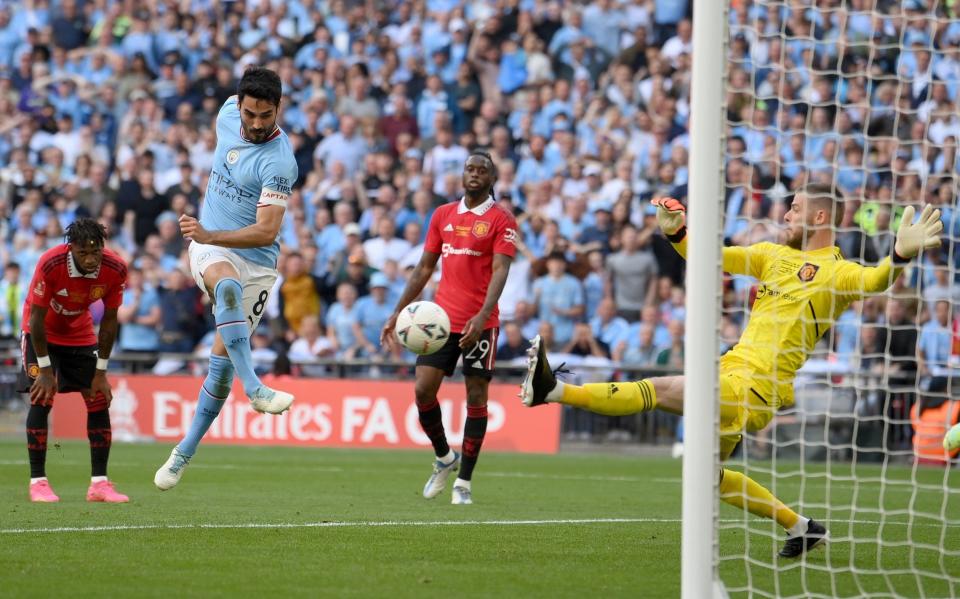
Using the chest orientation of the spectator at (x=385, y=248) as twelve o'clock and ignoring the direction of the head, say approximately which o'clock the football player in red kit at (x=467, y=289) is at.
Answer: The football player in red kit is roughly at 12 o'clock from the spectator.

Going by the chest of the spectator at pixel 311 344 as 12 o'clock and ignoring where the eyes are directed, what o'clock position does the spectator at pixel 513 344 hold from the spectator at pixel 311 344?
the spectator at pixel 513 344 is roughly at 10 o'clock from the spectator at pixel 311 344.

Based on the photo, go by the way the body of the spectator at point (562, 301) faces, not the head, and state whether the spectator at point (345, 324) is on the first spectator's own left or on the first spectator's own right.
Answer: on the first spectator's own right

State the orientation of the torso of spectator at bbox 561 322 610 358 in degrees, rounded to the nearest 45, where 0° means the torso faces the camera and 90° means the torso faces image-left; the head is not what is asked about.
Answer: approximately 0°

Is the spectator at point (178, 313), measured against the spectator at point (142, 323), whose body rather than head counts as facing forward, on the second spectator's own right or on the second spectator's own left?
on the second spectator's own left

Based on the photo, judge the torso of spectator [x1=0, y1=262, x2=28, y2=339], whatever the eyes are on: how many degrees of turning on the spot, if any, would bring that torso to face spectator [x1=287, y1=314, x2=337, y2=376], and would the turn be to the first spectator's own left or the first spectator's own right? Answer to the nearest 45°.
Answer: approximately 45° to the first spectator's own left
